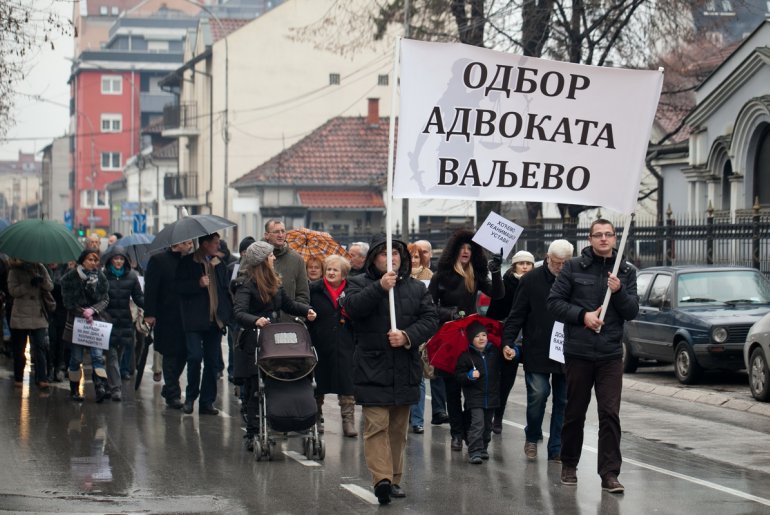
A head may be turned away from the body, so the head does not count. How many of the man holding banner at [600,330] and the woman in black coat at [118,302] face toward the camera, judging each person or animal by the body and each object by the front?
2

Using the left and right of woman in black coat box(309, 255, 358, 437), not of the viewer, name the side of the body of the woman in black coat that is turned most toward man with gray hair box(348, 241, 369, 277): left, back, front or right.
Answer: back

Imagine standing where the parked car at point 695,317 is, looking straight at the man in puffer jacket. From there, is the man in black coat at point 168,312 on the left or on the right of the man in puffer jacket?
right

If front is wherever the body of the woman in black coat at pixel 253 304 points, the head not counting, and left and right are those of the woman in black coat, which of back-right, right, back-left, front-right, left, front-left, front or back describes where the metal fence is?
left
